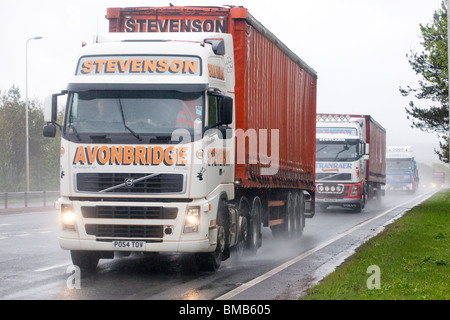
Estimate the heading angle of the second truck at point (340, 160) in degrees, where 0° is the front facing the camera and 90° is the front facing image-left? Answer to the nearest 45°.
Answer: approximately 0°

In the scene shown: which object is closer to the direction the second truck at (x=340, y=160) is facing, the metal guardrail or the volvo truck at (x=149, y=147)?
the volvo truck

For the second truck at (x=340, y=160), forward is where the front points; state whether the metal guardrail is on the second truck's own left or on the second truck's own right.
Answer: on the second truck's own right

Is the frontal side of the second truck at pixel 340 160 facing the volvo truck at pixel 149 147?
yes
